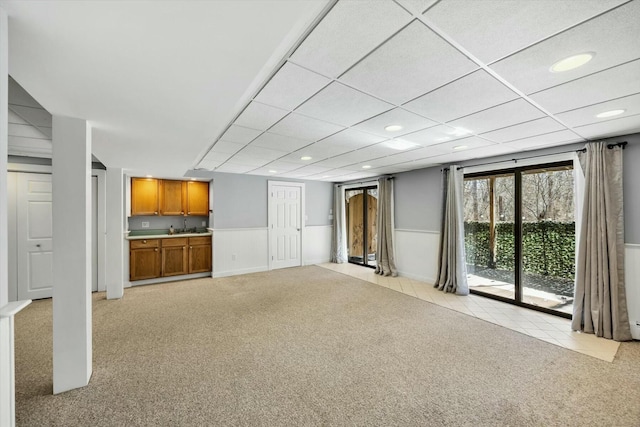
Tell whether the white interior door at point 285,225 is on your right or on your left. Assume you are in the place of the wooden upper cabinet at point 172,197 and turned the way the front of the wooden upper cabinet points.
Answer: on your left

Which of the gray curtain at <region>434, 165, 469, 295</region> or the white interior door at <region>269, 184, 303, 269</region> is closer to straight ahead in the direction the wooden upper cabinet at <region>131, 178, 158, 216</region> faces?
the gray curtain

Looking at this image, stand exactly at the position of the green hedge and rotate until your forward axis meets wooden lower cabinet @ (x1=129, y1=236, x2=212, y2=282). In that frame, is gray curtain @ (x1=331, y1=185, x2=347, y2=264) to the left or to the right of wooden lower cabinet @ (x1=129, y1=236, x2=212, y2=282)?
right

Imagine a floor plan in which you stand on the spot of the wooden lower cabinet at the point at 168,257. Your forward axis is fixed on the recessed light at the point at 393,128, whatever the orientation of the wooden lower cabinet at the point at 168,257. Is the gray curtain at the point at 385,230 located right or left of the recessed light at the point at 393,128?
left

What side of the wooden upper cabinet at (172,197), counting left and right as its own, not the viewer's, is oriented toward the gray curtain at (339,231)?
left

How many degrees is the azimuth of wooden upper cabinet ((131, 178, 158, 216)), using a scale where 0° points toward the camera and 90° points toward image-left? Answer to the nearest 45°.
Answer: approximately 0°

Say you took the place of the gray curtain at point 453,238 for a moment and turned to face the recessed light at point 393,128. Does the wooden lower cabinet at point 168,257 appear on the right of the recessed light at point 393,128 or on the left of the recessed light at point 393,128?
right

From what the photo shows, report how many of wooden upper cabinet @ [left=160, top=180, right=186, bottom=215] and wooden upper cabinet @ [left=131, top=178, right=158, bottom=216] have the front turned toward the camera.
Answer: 2

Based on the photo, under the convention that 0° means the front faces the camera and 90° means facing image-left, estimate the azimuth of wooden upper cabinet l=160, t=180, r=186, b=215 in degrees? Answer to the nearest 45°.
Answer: approximately 0°

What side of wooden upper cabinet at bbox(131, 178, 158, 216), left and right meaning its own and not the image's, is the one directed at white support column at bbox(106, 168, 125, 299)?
front
